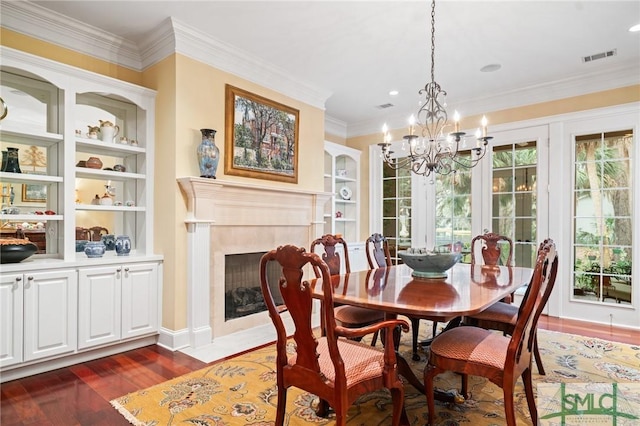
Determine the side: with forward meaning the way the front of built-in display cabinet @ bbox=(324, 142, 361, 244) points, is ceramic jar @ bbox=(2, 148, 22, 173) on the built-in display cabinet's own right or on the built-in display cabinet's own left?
on the built-in display cabinet's own right

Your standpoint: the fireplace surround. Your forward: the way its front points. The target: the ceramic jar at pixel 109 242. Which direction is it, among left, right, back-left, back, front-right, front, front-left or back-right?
back-right

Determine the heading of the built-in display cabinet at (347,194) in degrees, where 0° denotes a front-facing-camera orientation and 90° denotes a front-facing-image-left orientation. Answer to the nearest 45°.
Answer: approximately 315°

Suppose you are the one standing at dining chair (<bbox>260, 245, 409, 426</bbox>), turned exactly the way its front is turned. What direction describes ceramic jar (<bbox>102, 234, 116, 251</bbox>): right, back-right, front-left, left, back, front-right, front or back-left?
left

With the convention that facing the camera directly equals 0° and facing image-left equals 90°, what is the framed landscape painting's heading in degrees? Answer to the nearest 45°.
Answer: approximately 315°

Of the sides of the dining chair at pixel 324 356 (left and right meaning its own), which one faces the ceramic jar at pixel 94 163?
left

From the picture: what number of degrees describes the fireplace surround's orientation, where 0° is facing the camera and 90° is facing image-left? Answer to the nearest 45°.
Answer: approximately 315°

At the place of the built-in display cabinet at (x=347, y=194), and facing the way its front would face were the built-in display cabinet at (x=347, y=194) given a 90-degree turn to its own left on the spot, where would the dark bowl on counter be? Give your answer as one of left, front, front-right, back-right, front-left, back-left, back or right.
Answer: back

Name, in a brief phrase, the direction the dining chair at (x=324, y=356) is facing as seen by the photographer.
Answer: facing away from the viewer and to the right of the viewer

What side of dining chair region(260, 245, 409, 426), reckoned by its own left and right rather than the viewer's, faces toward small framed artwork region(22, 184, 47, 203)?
left

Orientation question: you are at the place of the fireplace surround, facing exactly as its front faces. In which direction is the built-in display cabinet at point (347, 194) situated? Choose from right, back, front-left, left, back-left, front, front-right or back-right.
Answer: left

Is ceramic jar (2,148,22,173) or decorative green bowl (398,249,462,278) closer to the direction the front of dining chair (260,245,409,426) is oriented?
the decorative green bowl

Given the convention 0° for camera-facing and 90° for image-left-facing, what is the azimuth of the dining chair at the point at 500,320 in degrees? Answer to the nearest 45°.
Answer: approximately 45°

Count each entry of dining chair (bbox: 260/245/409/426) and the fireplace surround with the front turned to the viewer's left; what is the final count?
0
